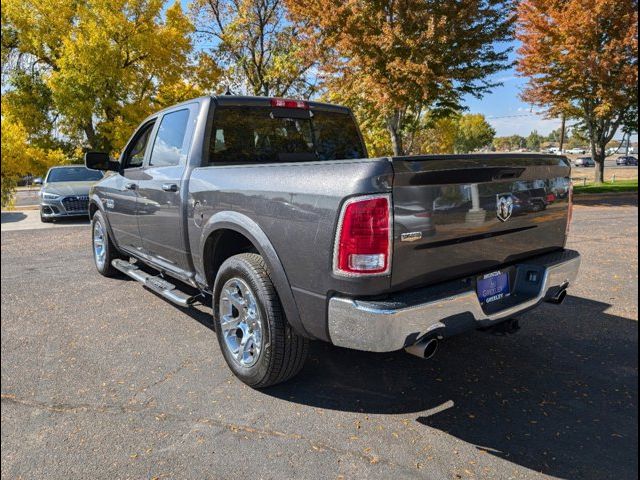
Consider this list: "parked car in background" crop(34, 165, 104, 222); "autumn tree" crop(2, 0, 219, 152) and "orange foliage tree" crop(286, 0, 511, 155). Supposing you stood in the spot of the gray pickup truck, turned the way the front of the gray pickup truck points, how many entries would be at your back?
0

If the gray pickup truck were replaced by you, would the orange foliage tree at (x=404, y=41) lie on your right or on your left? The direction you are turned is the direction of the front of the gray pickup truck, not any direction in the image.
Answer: on your right

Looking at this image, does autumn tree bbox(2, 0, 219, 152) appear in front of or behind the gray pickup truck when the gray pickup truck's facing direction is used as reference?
in front

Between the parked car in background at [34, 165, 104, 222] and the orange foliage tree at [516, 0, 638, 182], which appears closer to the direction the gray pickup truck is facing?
the parked car in background

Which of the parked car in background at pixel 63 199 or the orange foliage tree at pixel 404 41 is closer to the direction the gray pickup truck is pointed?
the parked car in background

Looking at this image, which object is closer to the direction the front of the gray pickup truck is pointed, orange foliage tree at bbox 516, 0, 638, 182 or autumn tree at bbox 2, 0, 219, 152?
the autumn tree

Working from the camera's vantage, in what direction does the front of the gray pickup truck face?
facing away from the viewer and to the left of the viewer

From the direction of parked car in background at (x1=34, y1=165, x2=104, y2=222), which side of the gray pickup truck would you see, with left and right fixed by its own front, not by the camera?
front

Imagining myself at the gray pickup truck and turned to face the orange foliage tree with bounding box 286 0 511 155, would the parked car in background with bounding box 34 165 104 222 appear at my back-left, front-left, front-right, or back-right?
front-left

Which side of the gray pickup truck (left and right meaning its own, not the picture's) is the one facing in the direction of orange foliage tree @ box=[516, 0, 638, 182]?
right
